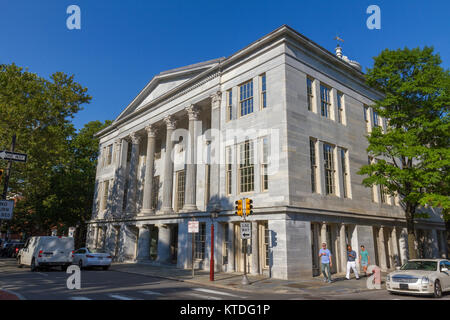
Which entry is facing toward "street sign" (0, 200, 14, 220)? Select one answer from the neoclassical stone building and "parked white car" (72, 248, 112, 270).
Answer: the neoclassical stone building

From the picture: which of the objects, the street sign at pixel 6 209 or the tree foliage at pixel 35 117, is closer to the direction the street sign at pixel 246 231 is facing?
the street sign

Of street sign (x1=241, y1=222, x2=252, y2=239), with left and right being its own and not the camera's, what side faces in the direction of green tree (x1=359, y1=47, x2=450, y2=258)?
left

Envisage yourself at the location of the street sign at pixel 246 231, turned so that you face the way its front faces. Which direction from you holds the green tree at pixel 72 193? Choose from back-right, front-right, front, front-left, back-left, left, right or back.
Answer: back-right

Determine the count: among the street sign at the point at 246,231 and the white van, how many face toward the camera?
1

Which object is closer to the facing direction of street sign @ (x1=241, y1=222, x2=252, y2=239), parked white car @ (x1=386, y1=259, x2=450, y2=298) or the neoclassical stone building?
the parked white car
